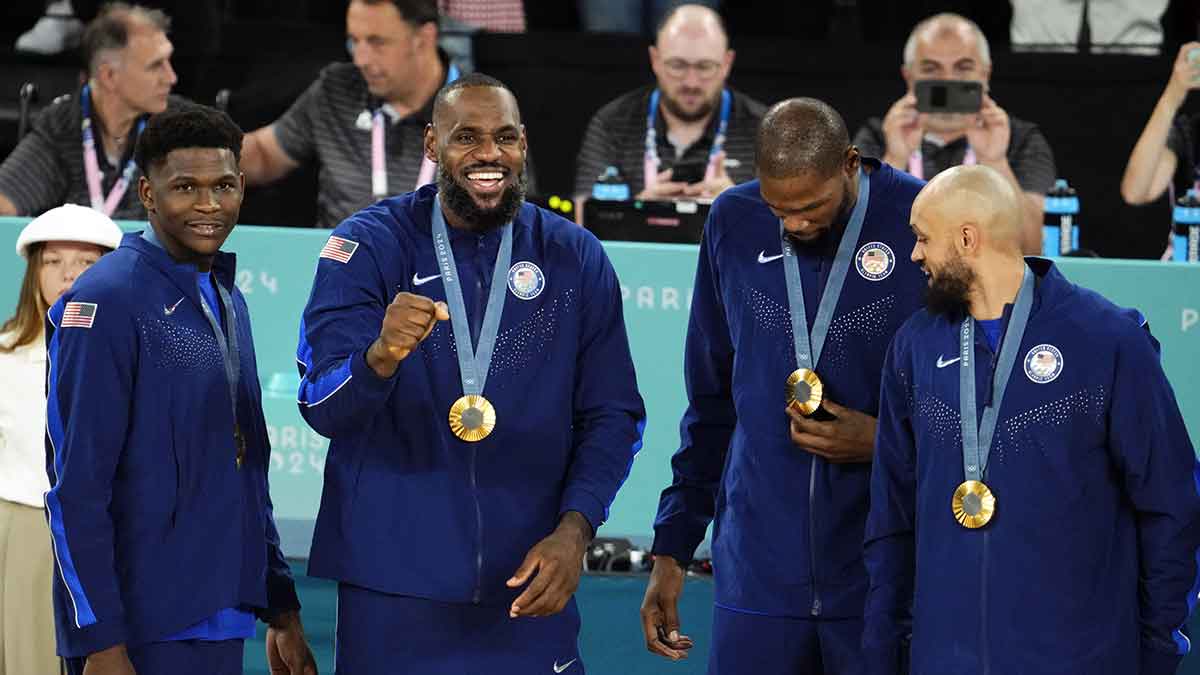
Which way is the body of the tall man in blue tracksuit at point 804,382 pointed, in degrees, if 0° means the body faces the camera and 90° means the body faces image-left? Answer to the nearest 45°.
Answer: approximately 0°

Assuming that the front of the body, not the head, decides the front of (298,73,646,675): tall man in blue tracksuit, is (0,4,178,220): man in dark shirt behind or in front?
behind

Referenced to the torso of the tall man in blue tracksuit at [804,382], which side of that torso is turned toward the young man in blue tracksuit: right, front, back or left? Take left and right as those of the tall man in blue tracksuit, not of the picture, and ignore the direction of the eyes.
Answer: right

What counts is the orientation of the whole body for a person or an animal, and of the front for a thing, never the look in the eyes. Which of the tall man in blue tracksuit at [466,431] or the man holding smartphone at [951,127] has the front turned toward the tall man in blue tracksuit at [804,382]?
the man holding smartphone

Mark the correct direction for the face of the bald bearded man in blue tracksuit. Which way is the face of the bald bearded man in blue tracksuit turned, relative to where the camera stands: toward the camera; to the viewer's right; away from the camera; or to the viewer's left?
to the viewer's left

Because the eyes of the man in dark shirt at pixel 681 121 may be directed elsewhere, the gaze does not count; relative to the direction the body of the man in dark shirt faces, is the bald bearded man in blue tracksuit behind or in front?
in front

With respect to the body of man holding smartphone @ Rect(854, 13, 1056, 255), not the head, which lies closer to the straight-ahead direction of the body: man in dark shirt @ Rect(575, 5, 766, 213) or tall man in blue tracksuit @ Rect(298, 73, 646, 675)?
the tall man in blue tracksuit

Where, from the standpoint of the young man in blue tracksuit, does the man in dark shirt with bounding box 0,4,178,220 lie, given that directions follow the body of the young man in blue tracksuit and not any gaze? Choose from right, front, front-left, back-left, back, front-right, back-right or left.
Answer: back-left

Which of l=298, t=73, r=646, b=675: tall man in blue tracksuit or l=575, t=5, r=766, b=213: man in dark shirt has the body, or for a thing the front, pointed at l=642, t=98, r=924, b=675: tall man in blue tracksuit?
the man in dark shirt

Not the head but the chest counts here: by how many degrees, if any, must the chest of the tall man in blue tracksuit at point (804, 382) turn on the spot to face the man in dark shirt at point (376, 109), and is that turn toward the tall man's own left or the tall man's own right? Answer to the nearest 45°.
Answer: approximately 135° to the tall man's own right

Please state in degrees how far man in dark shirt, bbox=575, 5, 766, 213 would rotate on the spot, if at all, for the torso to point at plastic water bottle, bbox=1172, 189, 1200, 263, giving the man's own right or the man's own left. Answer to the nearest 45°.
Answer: approximately 90° to the man's own left
